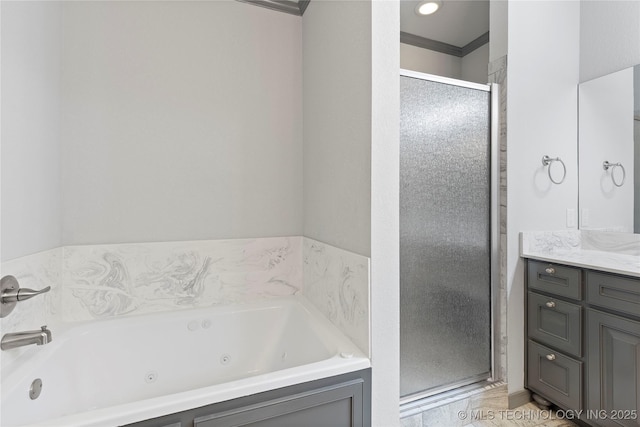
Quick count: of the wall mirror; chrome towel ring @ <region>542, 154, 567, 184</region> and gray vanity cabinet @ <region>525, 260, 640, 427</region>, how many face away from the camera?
0

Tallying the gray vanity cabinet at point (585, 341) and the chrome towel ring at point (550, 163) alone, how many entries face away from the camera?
0

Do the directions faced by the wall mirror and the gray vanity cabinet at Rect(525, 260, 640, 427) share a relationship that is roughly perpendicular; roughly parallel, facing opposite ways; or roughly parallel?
roughly parallel

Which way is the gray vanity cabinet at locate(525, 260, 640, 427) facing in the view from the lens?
facing the viewer and to the left of the viewer

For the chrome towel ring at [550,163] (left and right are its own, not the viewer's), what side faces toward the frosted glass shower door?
right

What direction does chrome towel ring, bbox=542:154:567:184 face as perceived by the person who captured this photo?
facing the viewer and to the right of the viewer

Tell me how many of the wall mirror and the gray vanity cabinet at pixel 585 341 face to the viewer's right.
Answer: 0

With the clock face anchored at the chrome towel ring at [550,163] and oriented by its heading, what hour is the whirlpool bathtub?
The whirlpool bathtub is roughly at 3 o'clock from the chrome towel ring.

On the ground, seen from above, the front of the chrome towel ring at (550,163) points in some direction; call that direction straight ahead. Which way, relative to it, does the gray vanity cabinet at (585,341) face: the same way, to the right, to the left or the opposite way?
to the right
